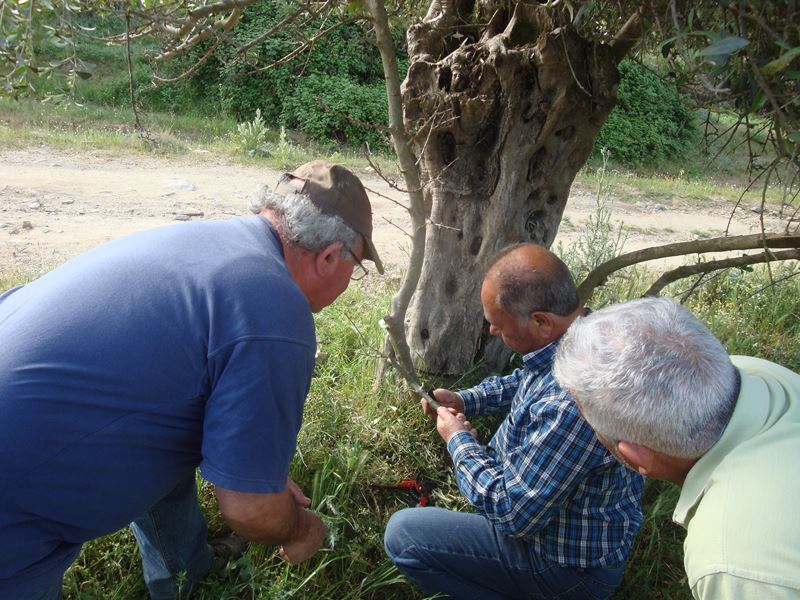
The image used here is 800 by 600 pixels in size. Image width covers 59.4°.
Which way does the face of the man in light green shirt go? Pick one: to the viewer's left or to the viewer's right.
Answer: to the viewer's left

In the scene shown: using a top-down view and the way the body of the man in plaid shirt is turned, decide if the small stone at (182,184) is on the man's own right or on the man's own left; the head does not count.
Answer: on the man's own right

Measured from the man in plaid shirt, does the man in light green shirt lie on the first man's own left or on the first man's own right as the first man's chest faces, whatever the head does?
on the first man's own left

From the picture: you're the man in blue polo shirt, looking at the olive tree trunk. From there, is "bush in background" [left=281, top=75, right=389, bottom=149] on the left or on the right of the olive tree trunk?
left

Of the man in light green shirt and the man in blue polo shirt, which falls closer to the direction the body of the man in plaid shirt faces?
the man in blue polo shirt

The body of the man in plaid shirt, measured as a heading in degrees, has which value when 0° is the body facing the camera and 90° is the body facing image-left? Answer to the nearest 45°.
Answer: approximately 90°

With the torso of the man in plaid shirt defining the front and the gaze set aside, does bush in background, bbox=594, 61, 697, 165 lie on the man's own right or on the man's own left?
on the man's own right

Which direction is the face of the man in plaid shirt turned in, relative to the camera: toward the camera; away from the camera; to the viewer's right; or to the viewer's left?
to the viewer's left

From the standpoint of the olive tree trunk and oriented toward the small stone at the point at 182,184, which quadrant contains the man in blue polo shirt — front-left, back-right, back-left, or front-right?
back-left

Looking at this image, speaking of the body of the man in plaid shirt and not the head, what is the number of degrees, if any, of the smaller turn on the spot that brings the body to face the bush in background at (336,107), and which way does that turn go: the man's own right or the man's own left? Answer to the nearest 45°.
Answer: approximately 90° to the man's own right

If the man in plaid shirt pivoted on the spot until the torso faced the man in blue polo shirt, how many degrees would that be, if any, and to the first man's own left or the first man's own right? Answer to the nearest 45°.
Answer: approximately 45° to the first man's own left

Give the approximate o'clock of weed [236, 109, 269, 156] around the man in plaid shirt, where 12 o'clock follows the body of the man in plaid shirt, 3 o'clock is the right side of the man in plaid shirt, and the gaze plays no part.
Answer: The weed is roughly at 2 o'clock from the man in plaid shirt.

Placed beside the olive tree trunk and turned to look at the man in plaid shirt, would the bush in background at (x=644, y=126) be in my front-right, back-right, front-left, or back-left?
back-left

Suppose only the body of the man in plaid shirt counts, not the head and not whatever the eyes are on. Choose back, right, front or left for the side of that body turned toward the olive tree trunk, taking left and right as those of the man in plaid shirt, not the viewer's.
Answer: right
